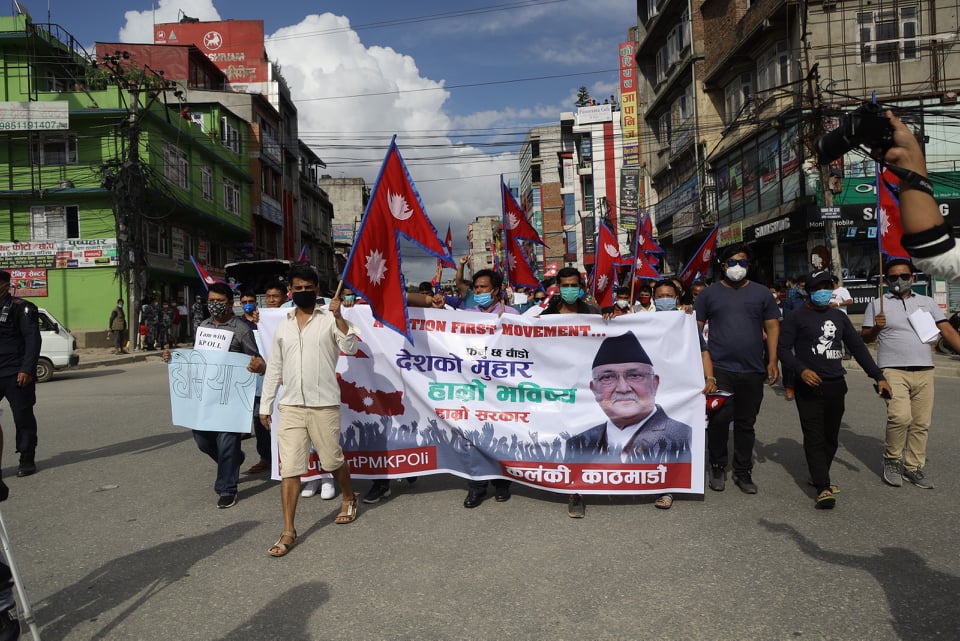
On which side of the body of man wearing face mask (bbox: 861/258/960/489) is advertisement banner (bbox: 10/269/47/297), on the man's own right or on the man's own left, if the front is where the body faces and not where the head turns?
on the man's own right

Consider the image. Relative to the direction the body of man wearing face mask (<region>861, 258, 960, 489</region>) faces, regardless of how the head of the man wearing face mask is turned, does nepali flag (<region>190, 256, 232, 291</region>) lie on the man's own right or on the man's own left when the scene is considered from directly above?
on the man's own right

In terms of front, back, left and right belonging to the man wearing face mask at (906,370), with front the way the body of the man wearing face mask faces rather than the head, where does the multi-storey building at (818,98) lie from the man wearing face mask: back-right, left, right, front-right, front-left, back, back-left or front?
back

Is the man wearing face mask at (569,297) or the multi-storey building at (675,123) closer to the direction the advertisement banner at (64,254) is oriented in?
the man wearing face mask

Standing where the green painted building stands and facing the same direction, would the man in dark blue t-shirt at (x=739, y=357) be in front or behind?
in front

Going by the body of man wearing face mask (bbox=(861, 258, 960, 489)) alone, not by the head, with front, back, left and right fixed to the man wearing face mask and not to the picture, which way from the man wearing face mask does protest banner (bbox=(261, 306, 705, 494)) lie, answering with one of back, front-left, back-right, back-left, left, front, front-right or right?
front-right

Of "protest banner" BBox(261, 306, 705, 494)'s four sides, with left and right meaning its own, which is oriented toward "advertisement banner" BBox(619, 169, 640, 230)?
back

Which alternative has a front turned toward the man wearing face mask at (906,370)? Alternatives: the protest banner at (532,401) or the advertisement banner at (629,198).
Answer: the advertisement banner

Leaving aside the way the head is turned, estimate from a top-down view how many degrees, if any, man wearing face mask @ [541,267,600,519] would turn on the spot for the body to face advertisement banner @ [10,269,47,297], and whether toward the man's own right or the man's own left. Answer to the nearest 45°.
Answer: approximately 135° to the man's own right

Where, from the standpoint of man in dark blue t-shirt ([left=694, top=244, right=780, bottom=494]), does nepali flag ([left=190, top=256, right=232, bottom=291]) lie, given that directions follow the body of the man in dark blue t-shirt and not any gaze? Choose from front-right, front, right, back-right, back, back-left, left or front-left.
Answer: right

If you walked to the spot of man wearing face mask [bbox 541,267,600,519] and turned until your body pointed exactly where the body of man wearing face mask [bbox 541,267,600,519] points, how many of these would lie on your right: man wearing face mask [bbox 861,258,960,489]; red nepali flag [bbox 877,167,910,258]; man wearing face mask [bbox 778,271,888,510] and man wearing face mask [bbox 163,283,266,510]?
1
